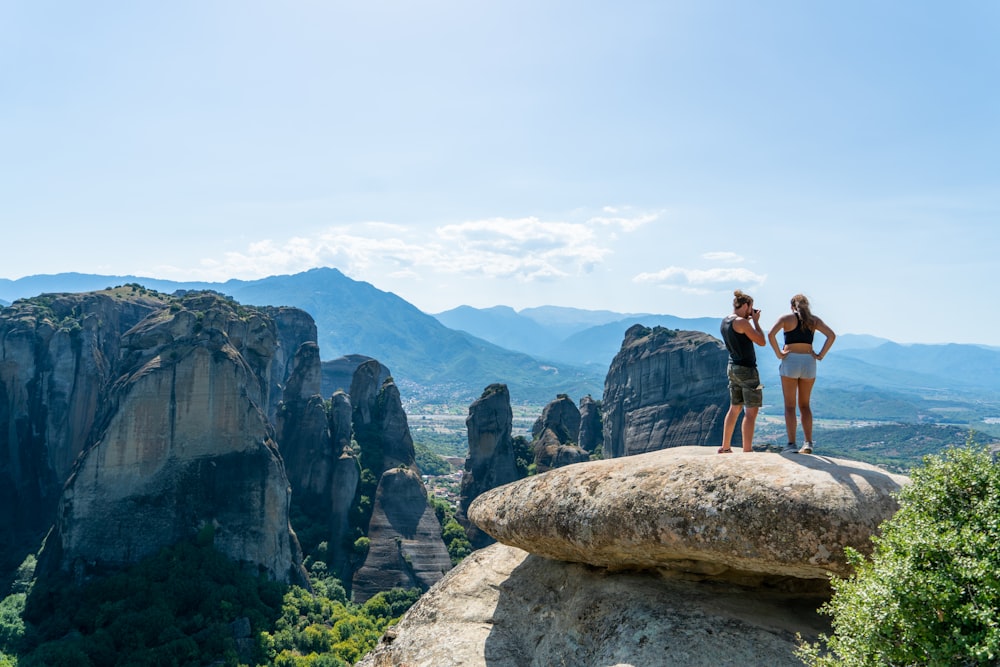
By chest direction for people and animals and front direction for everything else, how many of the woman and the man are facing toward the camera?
0

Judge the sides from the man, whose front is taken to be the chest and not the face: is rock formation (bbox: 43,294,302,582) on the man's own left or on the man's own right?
on the man's own left

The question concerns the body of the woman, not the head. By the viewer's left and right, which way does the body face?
facing away from the viewer

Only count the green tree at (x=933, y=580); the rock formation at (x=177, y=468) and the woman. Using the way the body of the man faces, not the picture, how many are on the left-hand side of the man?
1

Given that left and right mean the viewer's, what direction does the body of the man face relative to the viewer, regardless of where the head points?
facing away from the viewer and to the right of the viewer

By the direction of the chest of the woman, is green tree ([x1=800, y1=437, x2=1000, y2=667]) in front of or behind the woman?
behind
